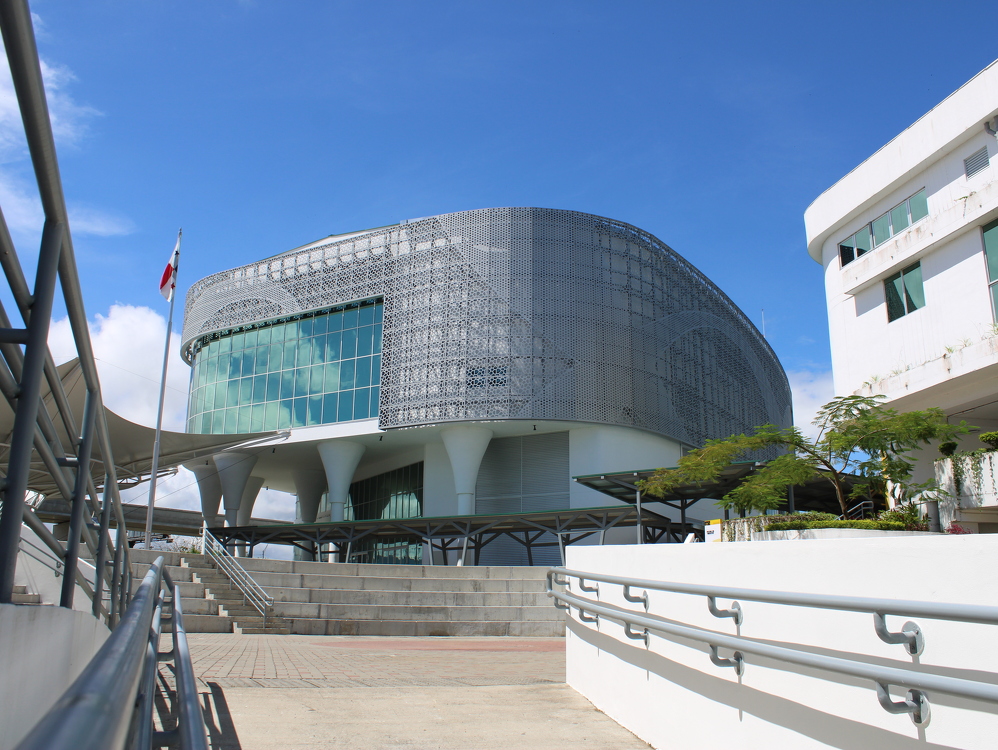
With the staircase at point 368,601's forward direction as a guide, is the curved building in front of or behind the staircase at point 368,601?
behind

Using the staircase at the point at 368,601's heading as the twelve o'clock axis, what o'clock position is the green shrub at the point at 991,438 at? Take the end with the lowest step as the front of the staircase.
The green shrub is roughly at 10 o'clock from the staircase.

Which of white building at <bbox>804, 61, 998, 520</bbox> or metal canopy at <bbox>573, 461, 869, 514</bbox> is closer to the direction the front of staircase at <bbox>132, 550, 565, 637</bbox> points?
the white building

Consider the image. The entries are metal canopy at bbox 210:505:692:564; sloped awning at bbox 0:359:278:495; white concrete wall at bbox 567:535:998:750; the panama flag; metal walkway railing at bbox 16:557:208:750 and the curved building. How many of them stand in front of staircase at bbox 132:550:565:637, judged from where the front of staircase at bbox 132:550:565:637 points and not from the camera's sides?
2

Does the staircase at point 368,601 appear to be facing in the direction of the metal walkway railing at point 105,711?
yes

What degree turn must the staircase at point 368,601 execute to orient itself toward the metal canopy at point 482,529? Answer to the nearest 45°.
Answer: approximately 180°

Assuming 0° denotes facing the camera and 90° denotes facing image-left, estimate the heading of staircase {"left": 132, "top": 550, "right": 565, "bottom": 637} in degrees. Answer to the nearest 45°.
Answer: approximately 0°

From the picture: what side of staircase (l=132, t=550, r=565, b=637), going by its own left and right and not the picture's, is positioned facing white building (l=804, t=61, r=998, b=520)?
left

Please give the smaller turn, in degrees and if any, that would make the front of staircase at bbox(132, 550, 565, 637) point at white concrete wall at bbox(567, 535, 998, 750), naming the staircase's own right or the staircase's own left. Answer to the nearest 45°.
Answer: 0° — it already faces it

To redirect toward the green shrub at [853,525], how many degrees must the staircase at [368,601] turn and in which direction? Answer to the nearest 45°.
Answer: approximately 45° to its left

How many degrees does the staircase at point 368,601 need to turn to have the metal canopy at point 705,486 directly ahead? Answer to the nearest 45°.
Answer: approximately 135° to its left

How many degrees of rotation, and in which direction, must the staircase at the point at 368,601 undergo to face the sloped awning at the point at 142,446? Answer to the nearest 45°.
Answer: approximately 135° to its right

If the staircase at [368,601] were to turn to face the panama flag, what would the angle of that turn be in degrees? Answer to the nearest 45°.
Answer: approximately 135° to its right
